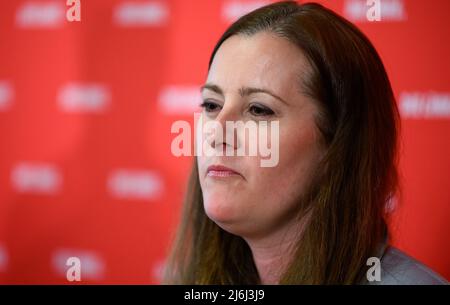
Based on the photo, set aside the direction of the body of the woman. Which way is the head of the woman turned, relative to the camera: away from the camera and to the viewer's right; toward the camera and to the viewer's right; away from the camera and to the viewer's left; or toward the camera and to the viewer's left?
toward the camera and to the viewer's left

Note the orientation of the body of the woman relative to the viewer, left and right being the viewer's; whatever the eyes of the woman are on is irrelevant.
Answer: facing the viewer and to the left of the viewer
